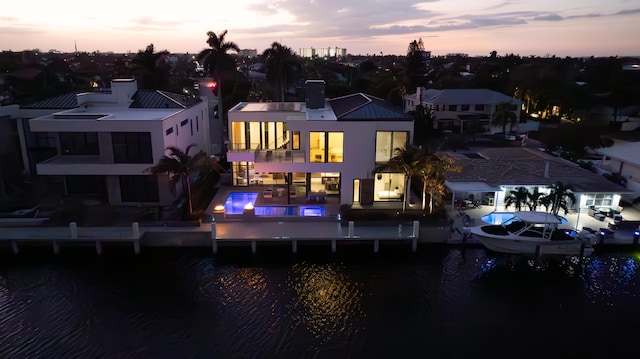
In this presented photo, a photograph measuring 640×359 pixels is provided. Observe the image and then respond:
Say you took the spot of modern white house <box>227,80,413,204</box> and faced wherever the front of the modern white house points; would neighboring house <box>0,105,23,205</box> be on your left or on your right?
on your right

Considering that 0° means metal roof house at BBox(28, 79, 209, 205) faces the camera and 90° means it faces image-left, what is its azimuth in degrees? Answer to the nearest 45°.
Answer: approximately 0°

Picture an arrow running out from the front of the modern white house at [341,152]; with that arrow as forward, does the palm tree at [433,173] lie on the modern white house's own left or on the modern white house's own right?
on the modern white house's own left

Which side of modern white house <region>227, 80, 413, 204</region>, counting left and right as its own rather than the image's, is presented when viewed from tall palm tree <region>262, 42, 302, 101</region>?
back

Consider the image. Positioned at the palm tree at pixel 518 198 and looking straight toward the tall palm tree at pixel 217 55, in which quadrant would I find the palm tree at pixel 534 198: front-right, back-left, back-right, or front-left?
back-right

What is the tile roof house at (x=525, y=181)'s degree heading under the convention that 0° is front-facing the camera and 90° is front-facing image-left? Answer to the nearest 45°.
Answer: approximately 0°

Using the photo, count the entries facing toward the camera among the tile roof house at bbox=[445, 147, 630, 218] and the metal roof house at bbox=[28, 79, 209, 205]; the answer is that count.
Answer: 2

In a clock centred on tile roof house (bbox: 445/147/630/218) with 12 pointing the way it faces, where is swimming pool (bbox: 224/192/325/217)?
The swimming pool is roughly at 2 o'clock from the tile roof house.

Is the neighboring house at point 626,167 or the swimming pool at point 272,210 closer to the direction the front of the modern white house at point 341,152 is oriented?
the swimming pool

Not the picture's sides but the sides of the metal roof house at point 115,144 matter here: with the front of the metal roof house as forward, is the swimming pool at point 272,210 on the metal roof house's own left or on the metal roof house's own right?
on the metal roof house's own left

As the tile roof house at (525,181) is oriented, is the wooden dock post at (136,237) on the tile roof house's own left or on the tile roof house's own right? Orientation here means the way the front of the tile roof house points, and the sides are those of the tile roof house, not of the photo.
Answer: on the tile roof house's own right

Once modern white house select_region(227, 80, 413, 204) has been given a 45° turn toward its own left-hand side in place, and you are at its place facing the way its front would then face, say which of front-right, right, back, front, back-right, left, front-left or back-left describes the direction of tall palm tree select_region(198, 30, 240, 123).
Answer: back

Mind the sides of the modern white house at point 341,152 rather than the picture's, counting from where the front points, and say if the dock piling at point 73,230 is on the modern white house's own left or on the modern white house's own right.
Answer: on the modern white house's own right

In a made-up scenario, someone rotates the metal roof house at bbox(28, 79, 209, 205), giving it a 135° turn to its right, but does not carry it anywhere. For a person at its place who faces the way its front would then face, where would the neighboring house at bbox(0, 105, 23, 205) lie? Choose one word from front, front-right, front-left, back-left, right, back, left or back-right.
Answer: front
